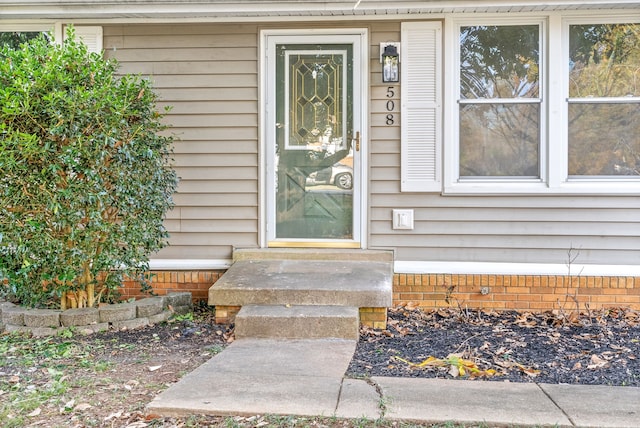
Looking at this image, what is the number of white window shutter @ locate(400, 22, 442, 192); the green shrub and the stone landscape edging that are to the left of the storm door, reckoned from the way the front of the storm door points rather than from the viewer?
1

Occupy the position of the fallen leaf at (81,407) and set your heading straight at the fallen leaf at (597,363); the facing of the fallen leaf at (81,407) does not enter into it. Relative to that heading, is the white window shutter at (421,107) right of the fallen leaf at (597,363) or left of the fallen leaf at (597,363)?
left

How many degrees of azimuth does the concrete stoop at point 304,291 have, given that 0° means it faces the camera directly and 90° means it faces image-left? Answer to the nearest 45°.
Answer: approximately 0°

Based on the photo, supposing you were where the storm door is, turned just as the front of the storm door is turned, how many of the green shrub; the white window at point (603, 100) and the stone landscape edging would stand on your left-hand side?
1

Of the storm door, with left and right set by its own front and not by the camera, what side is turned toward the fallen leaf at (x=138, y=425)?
front

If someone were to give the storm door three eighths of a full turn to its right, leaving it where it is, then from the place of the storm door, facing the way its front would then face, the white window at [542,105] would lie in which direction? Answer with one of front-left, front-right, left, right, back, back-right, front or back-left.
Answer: back-right

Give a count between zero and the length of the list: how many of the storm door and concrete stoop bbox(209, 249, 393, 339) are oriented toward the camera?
2

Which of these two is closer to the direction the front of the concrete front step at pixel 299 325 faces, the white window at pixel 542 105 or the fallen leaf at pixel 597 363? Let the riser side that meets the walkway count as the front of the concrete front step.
the fallen leaf

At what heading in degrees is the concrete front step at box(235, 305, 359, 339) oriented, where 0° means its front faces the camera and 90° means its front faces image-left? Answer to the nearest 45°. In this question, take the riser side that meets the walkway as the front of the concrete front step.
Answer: approximately 0°

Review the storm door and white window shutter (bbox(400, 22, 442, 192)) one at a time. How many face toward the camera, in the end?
2
